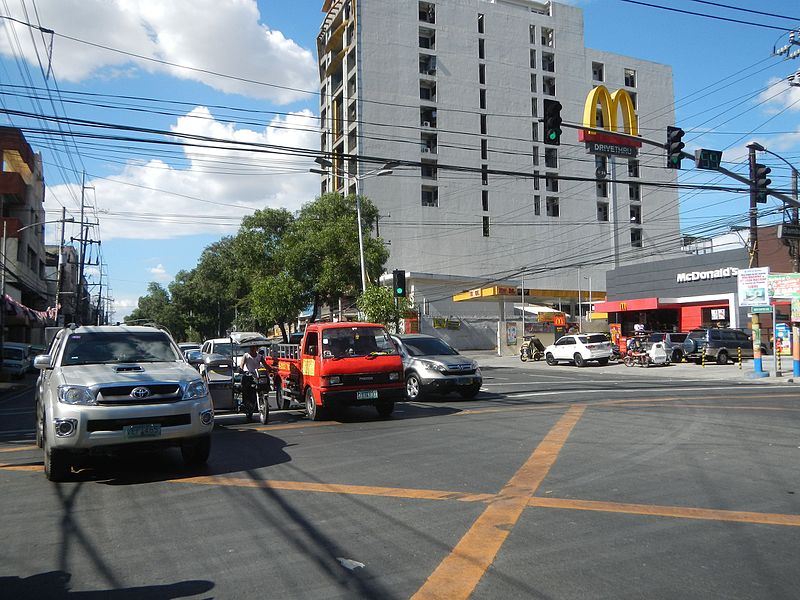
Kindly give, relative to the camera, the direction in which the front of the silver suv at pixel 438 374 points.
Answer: facing the viewer and to the right of the viewer

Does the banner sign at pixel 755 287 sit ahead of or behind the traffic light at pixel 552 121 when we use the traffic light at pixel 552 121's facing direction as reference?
behind

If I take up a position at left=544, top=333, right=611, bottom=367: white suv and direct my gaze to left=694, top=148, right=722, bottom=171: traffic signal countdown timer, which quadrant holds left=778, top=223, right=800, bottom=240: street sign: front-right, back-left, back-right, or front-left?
front-left

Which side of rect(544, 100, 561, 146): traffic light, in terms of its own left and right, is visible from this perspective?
front

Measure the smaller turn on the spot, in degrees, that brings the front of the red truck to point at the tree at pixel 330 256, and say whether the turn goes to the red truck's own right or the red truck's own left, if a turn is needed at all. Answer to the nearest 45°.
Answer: approximately 135° to the red truck's own left

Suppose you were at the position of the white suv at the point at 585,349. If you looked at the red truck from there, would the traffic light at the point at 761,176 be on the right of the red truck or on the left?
left

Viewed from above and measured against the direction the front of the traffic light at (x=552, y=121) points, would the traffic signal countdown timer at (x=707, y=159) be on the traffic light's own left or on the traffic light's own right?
on the traffic light's own left

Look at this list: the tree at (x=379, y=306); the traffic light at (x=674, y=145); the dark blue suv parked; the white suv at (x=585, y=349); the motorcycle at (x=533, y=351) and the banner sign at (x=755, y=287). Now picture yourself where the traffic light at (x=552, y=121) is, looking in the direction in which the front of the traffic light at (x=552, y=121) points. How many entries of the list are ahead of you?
0

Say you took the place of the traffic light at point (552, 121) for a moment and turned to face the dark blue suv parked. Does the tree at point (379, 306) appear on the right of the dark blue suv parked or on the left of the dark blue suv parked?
left

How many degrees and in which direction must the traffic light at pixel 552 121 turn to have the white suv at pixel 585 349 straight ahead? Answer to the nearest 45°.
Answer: approximately 180°

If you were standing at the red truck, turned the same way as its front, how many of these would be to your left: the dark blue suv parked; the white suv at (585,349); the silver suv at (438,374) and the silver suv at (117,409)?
3

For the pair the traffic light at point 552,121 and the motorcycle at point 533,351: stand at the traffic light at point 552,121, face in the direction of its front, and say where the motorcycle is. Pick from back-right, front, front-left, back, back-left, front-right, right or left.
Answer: back

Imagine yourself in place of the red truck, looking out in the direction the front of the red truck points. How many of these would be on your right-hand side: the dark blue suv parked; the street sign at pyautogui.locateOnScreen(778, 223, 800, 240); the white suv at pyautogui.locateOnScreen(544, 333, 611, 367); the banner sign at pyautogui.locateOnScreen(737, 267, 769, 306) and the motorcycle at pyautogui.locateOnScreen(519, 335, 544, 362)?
0

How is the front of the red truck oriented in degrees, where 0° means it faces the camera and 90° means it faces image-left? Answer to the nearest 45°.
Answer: approximately 315°

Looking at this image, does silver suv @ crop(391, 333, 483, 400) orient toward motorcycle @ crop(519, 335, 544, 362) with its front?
no

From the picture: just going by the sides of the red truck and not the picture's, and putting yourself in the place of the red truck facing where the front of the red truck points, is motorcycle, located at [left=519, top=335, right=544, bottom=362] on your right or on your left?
on your left

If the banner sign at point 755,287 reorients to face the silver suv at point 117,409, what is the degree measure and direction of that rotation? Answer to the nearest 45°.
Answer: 0° — it already faces it

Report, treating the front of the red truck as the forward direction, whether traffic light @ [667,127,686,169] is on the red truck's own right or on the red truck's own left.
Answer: on the red truck's own left
